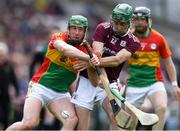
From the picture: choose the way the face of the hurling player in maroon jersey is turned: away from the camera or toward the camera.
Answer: toward the camera

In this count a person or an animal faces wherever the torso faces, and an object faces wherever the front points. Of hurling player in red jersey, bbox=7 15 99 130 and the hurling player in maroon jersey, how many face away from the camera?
0

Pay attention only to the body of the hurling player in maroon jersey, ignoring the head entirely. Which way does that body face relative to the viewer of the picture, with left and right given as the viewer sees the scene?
facing the viewer

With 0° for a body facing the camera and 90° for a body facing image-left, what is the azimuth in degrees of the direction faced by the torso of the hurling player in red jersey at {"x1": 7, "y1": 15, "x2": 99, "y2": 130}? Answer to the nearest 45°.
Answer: approximately 315°

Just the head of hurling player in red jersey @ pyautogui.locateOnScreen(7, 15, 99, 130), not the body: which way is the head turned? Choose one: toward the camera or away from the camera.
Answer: toward the camera
